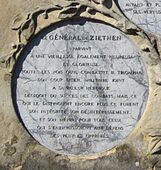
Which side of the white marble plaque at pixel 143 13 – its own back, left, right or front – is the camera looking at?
front

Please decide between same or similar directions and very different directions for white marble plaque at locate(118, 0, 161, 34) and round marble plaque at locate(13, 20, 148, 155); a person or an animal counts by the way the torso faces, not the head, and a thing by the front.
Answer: same or similar directions

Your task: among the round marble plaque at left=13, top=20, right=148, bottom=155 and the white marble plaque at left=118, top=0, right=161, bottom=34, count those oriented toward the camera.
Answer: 2

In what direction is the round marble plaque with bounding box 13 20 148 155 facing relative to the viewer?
toward the camera
